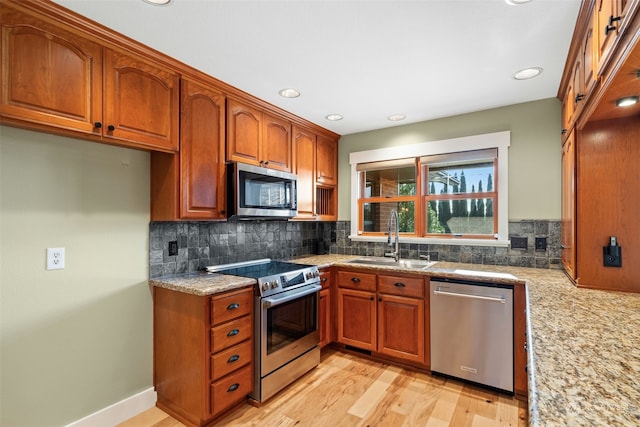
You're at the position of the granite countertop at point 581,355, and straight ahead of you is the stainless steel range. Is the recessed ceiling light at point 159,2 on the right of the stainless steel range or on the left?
left

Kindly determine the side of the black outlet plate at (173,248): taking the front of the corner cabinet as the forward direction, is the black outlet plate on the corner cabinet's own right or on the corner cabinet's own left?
on the corner cabinet's own right

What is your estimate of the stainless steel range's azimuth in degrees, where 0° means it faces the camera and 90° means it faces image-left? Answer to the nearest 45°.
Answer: approximately 315°

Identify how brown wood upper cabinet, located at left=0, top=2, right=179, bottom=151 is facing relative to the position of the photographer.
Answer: facing the viewer and to the right of the viewer

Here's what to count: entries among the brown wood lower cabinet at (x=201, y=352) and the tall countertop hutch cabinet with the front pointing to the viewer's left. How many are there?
1

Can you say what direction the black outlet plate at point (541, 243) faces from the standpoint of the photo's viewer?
facing the viewer
